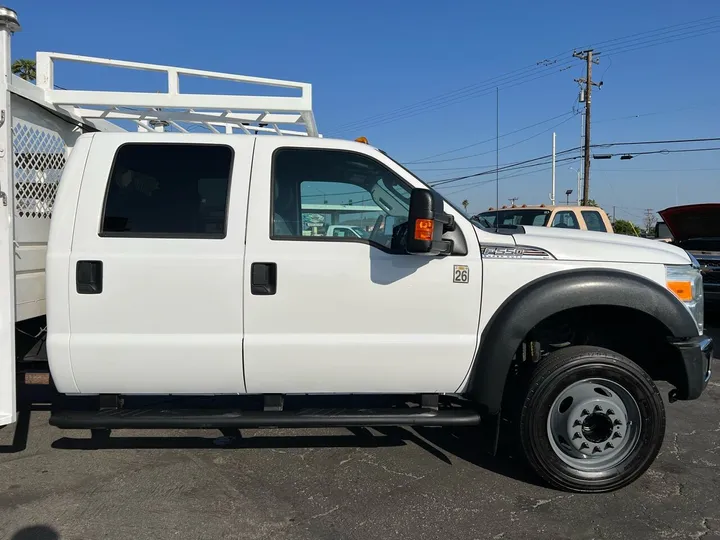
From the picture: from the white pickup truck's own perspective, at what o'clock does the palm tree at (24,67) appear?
The palm tree is roughly at 8 o'clock from the white pickup truck.

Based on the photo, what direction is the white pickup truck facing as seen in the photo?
to the viewer's right

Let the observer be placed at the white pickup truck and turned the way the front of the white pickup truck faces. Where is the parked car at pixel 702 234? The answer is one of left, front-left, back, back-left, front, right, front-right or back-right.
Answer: front-left

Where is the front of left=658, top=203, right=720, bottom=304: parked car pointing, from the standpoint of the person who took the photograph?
facing the viewer

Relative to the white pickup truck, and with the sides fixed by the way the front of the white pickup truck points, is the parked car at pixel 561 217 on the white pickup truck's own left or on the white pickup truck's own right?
on the white pickup truck's own left

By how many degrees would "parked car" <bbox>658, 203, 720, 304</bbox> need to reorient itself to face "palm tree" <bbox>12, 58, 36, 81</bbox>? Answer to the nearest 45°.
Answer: approximately 90° to its right

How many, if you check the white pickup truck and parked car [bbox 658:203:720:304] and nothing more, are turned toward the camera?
1
